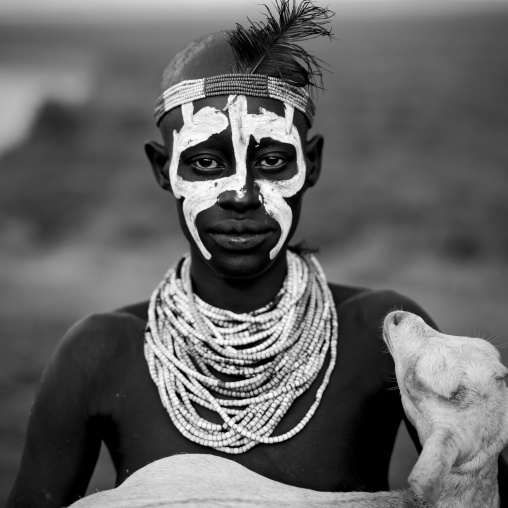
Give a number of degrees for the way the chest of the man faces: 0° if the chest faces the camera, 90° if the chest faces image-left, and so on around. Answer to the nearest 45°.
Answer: approximately 0°

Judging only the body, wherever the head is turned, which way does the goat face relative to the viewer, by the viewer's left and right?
facing to the right of the viewer
